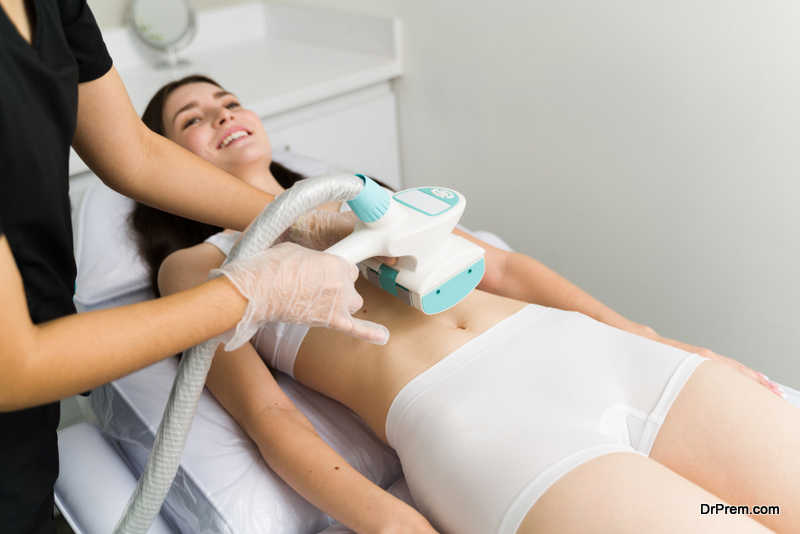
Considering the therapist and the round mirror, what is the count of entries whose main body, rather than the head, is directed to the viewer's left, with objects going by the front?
0

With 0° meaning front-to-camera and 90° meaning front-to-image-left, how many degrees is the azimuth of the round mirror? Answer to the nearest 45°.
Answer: approximately 0°

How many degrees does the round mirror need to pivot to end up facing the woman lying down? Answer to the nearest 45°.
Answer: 0° — it already faces them

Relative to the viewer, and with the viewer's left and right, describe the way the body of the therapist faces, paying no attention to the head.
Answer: facing the viewer and to the right of the viewer

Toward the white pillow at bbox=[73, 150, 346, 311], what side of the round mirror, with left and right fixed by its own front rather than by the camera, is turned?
front

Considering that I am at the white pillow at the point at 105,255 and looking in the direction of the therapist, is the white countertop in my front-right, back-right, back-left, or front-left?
back-left

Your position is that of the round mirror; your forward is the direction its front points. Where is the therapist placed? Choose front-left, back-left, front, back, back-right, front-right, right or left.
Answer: front
